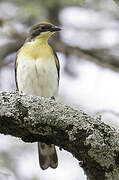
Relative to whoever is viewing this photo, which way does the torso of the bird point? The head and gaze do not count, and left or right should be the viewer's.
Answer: facing the viewer
